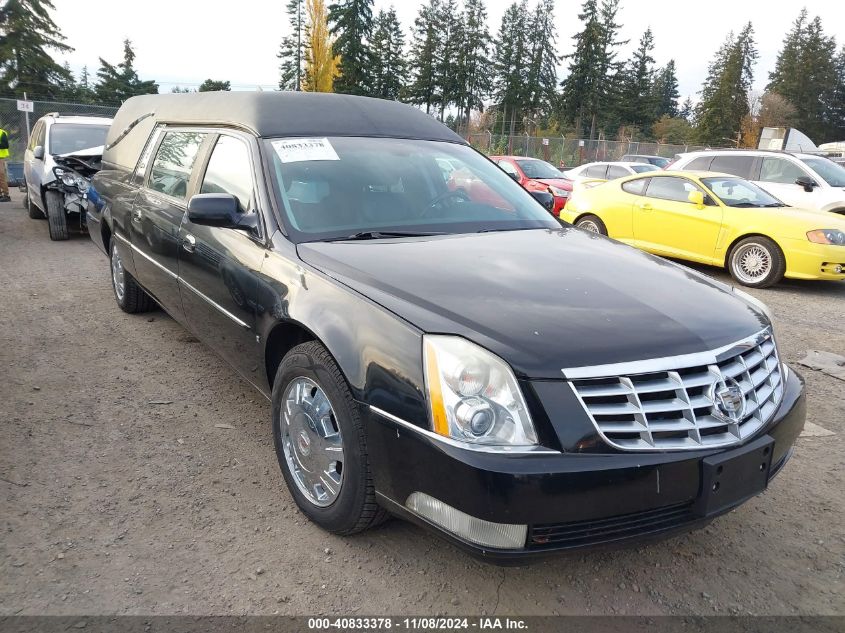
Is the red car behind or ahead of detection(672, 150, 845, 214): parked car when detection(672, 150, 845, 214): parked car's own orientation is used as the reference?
behind

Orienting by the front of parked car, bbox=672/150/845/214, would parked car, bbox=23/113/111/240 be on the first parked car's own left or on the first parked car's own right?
on the first parked car's own right

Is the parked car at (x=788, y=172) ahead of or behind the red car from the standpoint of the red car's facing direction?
ahead

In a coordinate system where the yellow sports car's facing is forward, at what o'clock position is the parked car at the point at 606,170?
The parked car is roughly at 7 o'clock from the yellow sports car.

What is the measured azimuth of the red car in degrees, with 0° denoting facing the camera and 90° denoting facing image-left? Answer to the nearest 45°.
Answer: approximately 315°

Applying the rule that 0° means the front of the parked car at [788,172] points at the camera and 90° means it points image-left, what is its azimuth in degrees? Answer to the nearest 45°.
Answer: approximately 315°

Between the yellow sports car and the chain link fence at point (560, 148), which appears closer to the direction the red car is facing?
the yellow sports car

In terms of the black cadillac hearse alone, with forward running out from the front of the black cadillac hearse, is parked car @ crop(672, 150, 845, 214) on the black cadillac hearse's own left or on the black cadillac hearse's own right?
on the black cadillac hearse's own left

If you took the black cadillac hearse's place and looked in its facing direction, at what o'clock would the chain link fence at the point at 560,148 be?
The chain link fence is roughly at 8 o'clock from the black cadillac hearse.
